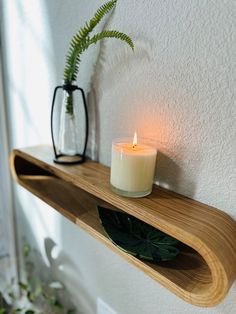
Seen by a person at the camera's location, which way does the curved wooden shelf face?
facing the viewer and to the left of the viewer
